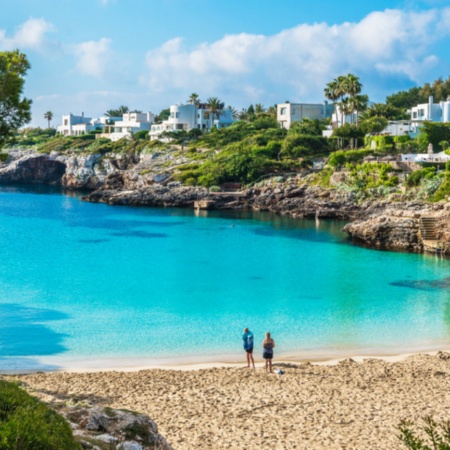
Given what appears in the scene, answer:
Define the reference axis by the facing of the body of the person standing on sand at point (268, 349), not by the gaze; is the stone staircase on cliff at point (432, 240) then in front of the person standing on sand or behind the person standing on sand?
in front

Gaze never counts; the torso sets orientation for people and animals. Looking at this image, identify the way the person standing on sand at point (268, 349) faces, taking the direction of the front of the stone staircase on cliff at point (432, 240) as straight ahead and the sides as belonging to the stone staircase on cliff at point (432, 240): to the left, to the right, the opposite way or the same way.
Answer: the opposite way

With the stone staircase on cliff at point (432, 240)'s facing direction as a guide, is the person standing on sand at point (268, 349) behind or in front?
in front

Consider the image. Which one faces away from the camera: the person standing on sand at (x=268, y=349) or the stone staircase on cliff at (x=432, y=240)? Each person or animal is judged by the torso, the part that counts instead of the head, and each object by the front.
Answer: the person standing on sand

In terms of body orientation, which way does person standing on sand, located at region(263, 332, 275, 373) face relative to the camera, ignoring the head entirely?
away from the camera

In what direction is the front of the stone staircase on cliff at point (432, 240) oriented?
toward the camera
